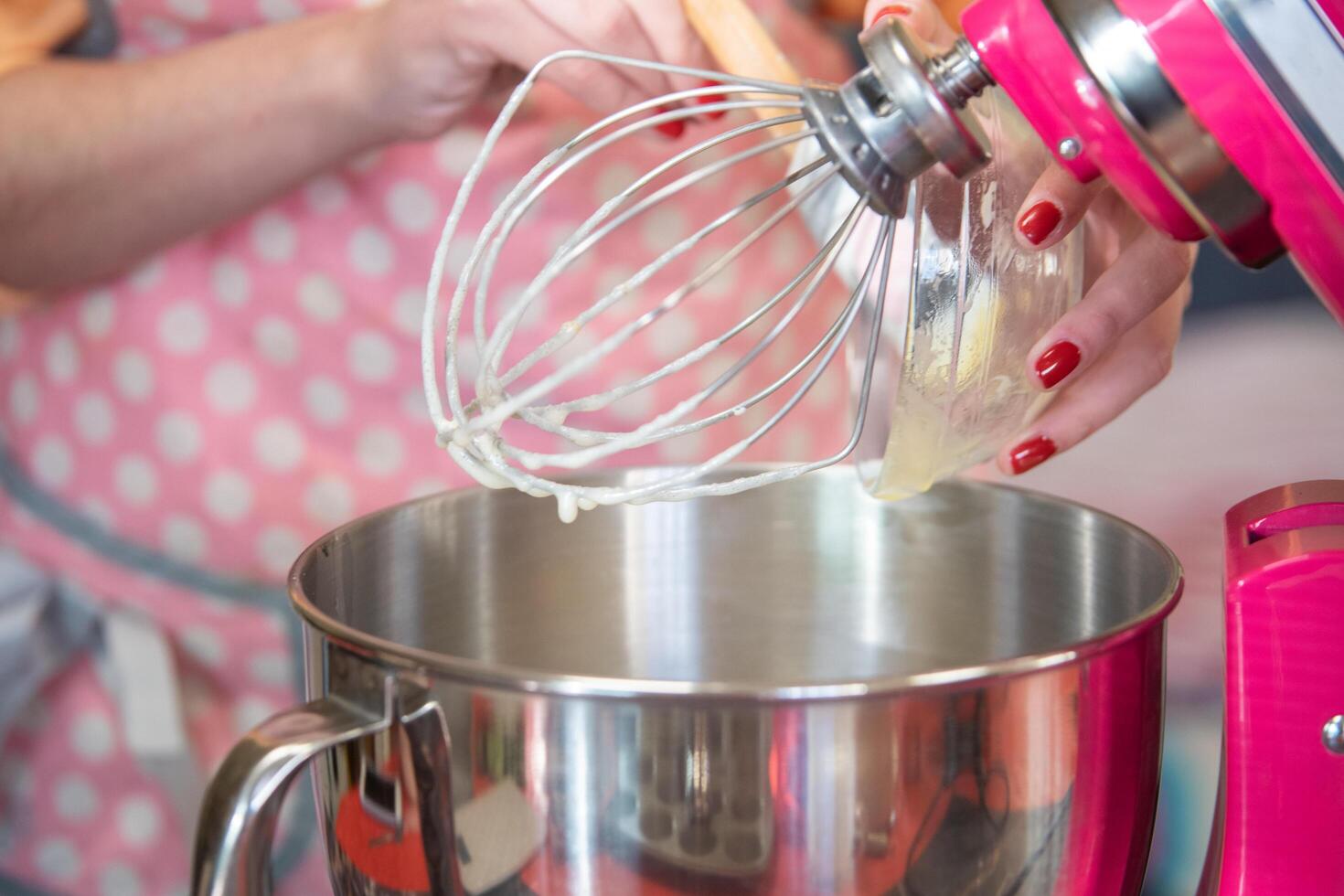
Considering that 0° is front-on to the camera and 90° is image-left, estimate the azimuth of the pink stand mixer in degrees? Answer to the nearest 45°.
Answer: approximately 90°
